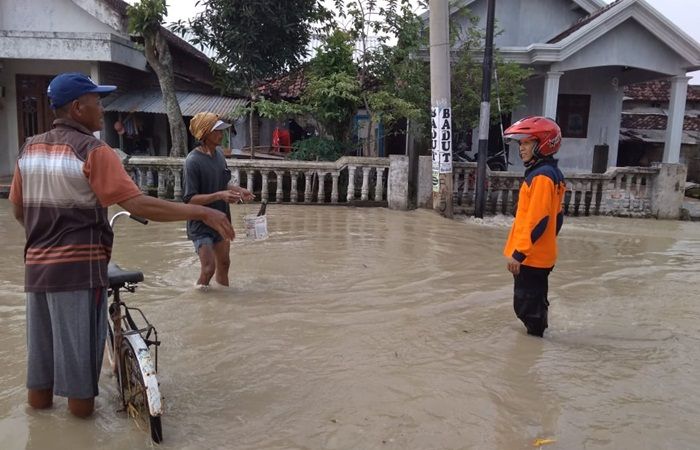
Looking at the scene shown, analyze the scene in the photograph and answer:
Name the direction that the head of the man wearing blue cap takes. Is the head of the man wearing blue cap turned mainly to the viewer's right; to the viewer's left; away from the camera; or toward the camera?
to the viewer's right

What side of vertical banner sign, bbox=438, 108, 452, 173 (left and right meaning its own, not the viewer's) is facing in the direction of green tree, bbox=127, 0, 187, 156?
right

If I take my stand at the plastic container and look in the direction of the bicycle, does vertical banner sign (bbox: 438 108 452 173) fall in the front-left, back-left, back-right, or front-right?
back-left

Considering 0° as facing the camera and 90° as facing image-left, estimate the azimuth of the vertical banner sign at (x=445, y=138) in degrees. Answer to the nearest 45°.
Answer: approximately 0°

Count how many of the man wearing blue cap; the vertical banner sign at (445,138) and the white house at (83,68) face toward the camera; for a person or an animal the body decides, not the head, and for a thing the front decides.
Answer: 2

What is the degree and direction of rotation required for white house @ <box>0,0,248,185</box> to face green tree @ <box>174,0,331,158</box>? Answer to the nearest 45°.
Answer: approximately 45° to its left
